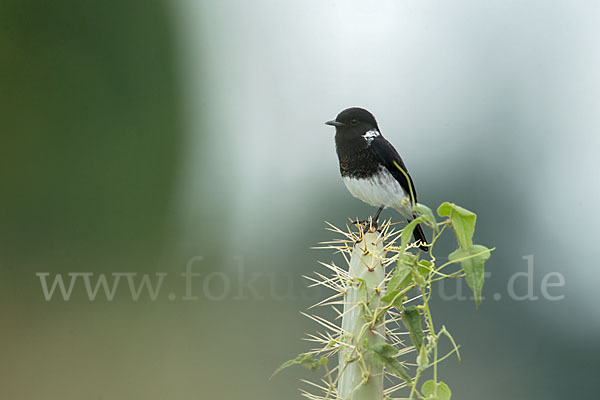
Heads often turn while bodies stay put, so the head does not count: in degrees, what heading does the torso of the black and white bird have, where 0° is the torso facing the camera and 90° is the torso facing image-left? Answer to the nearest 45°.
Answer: approximately 45°
